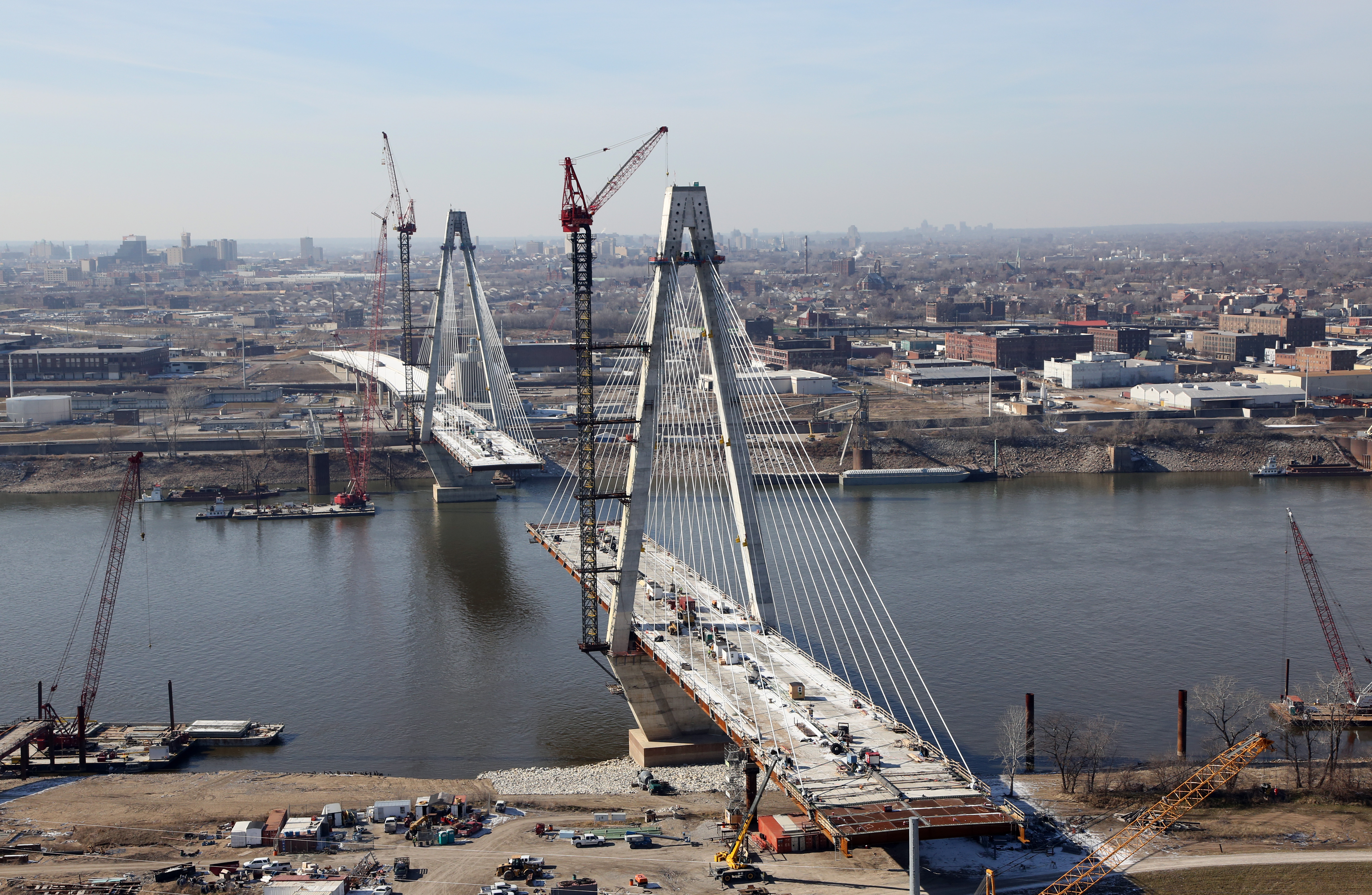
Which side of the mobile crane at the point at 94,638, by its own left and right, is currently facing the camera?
right

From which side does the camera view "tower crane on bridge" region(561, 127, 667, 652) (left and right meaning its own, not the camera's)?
right

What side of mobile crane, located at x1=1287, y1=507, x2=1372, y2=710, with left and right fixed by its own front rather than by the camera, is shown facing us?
left

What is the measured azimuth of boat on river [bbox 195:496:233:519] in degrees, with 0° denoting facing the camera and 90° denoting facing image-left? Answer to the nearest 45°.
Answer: approximately 270°

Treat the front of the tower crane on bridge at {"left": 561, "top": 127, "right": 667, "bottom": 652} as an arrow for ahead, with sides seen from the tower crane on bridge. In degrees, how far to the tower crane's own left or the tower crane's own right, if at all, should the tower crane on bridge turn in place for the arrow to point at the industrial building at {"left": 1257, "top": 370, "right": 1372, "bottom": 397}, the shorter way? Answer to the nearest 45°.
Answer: approximately 45° to the tower crane's own left
